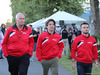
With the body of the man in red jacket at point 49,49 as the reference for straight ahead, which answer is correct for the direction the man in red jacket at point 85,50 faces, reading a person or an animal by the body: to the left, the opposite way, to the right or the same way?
the same way

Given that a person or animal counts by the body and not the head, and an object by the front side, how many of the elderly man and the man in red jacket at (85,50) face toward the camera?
2

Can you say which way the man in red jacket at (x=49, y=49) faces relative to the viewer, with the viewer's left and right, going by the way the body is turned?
facing the viewer

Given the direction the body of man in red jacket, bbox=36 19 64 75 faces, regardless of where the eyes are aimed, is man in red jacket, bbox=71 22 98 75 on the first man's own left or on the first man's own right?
on the first man's own left

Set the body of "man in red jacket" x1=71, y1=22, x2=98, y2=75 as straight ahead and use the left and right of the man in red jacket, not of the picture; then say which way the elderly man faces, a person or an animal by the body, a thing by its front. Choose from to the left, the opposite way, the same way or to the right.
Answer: the same way

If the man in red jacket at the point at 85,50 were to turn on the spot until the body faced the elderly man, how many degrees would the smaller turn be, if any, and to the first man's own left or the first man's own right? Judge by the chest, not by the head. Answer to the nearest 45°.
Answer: approximately 90° to the first man's own right

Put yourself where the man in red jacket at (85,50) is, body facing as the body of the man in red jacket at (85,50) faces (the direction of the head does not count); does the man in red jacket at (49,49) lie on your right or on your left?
on your right

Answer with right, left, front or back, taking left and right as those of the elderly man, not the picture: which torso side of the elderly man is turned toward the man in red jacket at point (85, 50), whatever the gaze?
left
